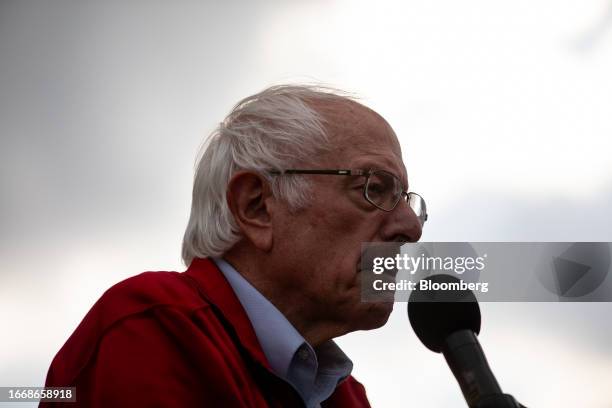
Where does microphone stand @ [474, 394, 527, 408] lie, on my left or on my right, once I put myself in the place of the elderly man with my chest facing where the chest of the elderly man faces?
on my right

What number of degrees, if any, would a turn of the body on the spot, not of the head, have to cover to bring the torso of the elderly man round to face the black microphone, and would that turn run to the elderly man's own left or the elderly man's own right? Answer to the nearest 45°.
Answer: approximately 45° to the elderly man's own right

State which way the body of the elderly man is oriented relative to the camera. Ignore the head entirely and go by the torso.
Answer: to the viewer's right

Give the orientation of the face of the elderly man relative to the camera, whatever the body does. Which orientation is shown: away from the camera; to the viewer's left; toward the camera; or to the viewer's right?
to the viewer's right
